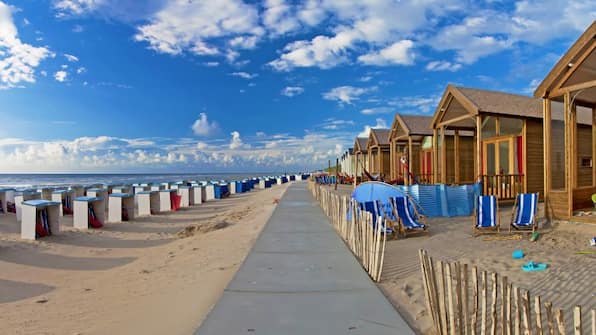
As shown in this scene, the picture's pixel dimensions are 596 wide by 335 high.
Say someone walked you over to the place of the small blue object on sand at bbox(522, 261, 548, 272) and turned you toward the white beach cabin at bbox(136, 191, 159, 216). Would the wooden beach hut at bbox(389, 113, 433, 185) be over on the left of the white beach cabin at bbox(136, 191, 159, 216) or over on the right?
right

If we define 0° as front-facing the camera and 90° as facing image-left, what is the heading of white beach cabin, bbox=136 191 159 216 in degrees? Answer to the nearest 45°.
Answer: approximately 315°

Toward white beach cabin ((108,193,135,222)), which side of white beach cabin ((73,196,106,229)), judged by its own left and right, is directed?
left

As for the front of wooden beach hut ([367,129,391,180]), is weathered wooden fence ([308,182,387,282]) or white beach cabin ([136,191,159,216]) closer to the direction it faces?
the white beach cabin

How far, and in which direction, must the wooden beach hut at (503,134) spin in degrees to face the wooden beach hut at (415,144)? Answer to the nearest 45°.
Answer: approximately 90° to its right

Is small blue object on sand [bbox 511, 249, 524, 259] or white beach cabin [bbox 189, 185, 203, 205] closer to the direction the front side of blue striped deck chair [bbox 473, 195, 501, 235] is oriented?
the small blue object on sand

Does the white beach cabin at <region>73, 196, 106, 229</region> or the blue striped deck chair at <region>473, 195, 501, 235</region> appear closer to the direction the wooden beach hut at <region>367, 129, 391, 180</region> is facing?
the white beach cabin
